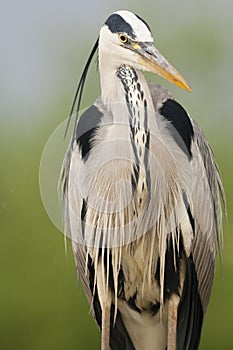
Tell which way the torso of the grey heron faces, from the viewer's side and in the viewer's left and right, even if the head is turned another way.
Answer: facing the viewer
